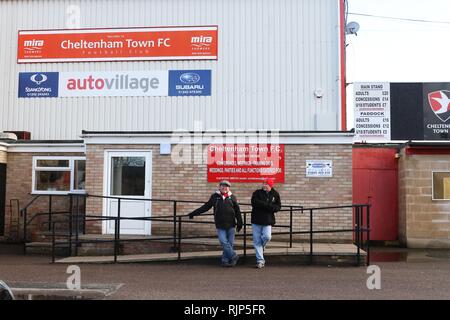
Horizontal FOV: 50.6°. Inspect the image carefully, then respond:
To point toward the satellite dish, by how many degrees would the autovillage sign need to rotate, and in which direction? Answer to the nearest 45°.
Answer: approximately 90° to its left

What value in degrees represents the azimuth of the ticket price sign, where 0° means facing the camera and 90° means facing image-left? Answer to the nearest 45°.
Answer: approximately 0°

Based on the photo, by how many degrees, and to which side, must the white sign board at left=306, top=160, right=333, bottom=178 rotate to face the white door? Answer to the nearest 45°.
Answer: approximately 90° to its right

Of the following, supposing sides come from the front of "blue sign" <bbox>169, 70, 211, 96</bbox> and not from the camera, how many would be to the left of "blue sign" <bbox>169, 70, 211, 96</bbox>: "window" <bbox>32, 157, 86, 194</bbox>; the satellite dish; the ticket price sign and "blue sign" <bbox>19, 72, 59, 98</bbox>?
2

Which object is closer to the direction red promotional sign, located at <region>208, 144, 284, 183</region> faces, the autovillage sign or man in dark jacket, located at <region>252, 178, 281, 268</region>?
the man in dark jacket

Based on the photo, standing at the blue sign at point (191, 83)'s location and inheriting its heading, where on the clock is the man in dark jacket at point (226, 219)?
The man in dark jacket is roughly at 12 o'clock from the blue sign.

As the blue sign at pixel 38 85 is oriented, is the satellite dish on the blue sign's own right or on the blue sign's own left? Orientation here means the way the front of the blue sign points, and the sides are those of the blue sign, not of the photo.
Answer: on the blue sign's own left

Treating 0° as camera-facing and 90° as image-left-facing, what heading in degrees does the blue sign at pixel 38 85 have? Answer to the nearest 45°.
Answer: approximately 0°
